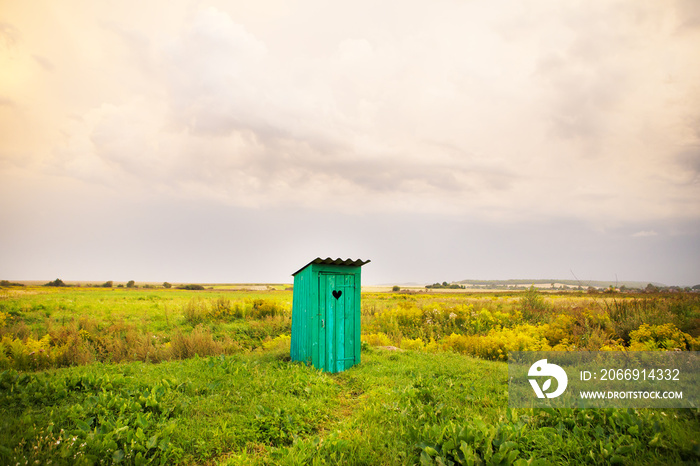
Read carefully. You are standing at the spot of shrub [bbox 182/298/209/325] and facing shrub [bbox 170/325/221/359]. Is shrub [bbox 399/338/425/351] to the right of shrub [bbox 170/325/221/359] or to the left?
left

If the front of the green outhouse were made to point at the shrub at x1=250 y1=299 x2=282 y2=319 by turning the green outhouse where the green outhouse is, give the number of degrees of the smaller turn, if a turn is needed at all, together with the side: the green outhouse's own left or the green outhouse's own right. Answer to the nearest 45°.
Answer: approximately 135° to the green outhouse's own left

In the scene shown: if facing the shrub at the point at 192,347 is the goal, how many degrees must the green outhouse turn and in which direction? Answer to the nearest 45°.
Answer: approximately 180°

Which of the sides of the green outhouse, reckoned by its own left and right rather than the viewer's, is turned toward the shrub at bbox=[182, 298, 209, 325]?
back

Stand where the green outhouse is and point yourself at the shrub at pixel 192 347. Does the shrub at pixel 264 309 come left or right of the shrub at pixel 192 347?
right

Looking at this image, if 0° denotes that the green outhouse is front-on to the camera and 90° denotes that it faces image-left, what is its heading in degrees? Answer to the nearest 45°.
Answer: approximately 315°

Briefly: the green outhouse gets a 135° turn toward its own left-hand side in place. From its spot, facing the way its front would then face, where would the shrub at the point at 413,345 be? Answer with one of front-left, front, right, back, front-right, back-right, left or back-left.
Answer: front-right

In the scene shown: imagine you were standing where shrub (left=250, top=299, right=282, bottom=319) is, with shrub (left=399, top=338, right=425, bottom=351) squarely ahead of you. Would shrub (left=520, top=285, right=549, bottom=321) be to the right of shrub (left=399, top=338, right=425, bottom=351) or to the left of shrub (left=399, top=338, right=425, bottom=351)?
left

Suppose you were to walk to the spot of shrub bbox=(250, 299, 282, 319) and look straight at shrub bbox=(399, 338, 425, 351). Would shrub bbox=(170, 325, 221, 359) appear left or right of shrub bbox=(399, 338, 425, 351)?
right
